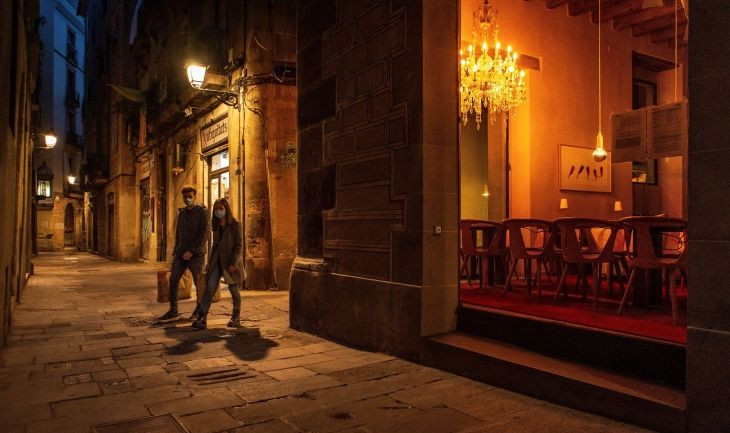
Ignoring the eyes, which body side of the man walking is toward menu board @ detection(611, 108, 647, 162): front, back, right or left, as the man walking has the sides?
left

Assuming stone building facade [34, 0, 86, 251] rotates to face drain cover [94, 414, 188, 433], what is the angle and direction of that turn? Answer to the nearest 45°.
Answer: approximately 45° to its right

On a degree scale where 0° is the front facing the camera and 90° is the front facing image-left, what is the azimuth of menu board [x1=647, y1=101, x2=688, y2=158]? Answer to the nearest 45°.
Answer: approximately 45°

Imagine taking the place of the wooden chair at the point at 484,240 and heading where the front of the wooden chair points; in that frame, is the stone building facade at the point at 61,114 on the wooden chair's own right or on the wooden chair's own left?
on the wooden chair's own left

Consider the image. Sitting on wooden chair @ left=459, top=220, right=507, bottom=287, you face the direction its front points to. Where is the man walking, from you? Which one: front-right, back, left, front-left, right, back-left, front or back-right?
back-left

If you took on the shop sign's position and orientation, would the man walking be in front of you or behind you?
in front

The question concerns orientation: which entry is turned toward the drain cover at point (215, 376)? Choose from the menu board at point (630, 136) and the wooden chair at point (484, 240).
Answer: the menu board

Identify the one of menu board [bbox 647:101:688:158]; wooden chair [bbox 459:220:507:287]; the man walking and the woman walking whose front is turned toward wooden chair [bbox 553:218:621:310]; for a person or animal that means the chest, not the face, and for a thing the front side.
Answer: the menu board

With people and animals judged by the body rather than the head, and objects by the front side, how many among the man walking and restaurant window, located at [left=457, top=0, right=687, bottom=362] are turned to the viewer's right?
0

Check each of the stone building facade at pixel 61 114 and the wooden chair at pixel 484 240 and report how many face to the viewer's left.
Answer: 0

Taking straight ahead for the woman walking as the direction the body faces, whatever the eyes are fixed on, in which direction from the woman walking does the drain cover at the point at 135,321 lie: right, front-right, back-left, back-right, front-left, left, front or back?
right
